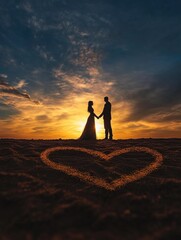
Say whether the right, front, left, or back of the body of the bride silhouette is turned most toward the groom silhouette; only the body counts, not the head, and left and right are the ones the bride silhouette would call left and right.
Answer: front

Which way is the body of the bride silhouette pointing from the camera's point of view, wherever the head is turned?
to the viewer's right

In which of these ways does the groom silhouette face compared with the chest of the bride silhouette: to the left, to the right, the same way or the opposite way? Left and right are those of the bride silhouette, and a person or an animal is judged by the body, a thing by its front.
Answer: the opposite way

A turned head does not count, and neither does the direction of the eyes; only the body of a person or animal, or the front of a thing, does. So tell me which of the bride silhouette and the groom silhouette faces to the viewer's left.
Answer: the groom silhouette

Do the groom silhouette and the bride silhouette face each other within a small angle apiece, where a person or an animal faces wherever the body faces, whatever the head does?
yes

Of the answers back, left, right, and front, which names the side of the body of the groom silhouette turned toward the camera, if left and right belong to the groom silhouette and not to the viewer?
left

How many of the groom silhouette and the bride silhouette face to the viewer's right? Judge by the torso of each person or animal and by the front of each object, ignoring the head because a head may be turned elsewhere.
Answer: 1

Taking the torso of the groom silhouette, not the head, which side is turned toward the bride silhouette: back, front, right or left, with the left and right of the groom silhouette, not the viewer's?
front
